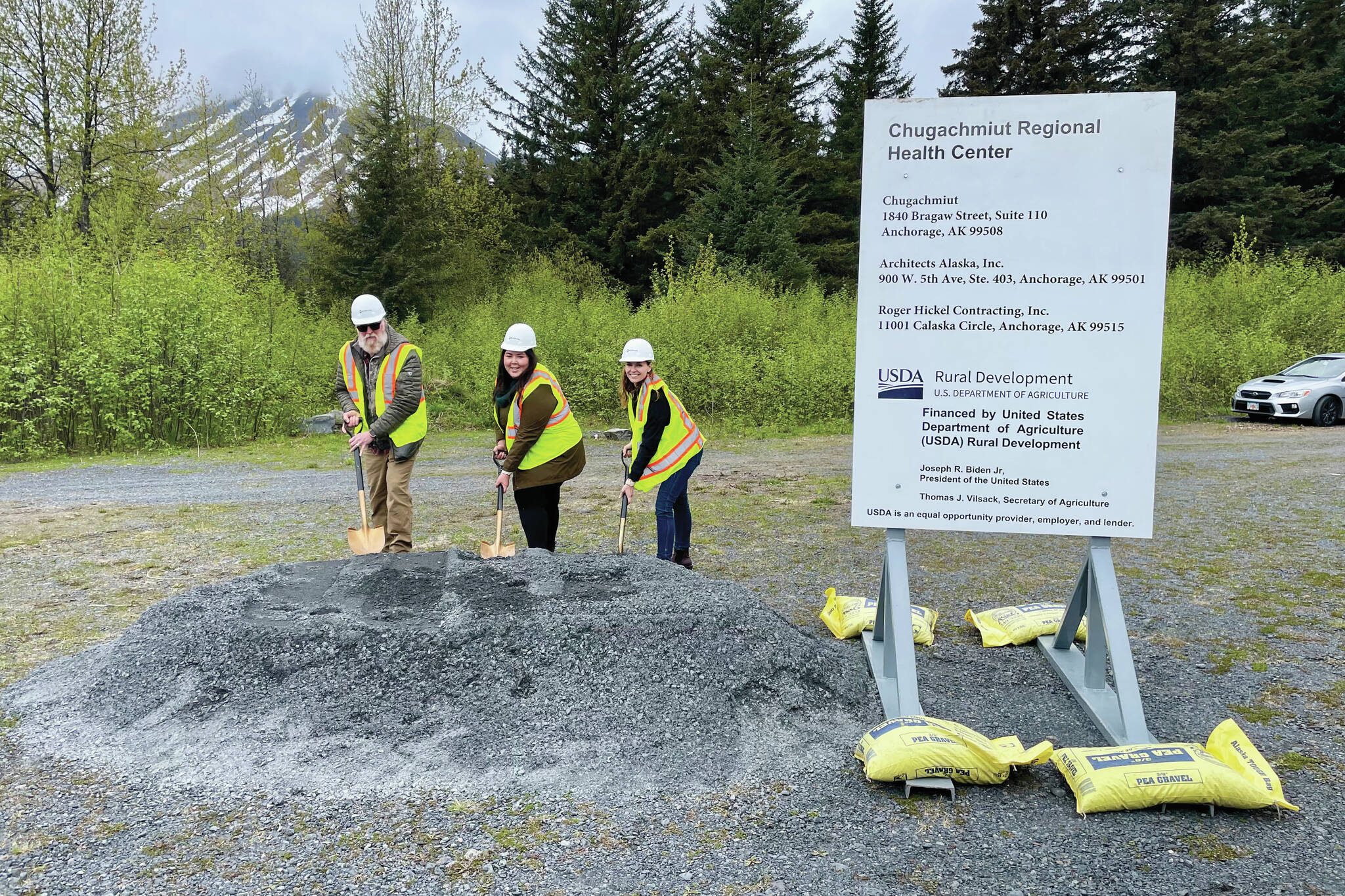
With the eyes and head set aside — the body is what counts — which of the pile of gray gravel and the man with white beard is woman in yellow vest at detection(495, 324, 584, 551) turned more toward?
the pile of gray gravel

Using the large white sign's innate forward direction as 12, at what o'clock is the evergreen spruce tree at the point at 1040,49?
The evergreen spruce tree is roughly at 6 o'clock from the large white sign.

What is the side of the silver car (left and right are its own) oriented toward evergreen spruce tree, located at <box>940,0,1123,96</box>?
right

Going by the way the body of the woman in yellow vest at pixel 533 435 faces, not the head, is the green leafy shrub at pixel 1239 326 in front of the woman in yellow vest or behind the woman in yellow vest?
behind

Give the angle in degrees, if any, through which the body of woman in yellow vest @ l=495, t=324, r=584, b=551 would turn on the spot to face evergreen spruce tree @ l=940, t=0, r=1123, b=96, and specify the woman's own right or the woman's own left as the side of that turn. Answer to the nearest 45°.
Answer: approximately 180°

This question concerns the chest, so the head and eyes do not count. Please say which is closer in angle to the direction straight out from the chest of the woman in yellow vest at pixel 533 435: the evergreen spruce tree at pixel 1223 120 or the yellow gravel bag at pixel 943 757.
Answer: the yellow gravel bag

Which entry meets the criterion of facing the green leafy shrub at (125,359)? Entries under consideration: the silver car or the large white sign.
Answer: the silver car

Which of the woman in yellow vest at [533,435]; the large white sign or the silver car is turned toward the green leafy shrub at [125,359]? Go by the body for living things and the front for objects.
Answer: the silver car

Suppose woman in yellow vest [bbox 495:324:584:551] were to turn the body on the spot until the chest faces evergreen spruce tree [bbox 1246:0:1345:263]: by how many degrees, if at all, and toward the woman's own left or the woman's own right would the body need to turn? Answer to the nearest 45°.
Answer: approximately 180°

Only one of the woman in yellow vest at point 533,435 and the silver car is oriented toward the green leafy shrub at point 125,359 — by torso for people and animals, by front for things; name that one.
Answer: the silver car

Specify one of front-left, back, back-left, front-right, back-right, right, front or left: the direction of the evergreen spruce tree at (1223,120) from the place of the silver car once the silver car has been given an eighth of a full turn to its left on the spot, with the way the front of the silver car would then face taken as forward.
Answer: back

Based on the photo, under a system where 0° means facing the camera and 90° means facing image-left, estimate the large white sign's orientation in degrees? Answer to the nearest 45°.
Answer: approximately 0°

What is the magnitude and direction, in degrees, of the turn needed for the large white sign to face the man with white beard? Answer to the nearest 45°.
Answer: approximately 90° to its right

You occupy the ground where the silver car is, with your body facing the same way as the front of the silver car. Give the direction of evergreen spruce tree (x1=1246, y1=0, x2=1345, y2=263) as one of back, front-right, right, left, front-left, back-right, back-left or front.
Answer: back-right

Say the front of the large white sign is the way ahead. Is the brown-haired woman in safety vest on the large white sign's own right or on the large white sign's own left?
on the large white sign's own right
